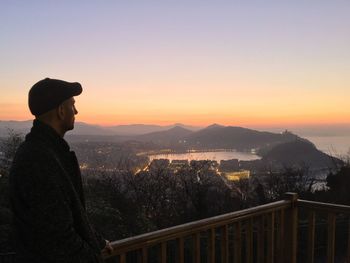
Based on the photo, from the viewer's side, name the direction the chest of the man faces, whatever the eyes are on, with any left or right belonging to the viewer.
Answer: facing away from the viewer and to the right of the viewer

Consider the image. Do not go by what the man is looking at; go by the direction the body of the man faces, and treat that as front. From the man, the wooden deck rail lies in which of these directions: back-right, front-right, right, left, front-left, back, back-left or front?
front

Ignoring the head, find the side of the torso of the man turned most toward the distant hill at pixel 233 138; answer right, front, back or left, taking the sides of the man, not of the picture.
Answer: front

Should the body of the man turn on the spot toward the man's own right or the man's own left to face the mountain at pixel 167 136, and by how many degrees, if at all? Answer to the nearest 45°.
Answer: approximately 45° to the man's own left

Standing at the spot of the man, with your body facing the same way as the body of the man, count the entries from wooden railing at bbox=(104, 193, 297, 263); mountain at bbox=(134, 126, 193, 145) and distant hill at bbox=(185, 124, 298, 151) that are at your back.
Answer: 0

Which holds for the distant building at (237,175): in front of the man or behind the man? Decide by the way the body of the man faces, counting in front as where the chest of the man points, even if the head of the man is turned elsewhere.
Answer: in front

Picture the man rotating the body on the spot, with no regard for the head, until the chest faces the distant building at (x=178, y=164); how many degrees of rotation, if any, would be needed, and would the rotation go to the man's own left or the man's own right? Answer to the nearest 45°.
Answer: approximately 45° to the man's own left

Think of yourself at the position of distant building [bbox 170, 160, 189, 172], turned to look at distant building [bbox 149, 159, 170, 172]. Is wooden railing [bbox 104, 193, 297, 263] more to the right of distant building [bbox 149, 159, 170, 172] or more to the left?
left

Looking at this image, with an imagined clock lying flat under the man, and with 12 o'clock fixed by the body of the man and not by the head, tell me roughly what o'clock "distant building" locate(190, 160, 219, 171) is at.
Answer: The distant building is roughly at 11 o'clock from the man.

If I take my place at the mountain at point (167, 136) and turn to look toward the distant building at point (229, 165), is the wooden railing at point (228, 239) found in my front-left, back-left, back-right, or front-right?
front-right

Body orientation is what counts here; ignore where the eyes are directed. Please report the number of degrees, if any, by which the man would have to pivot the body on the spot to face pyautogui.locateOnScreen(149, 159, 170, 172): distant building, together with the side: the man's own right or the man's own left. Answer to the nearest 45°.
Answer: approximately 45° to the man's own left

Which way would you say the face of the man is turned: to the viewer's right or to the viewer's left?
to the viewer's right

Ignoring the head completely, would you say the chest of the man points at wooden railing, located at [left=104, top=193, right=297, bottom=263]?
yes
